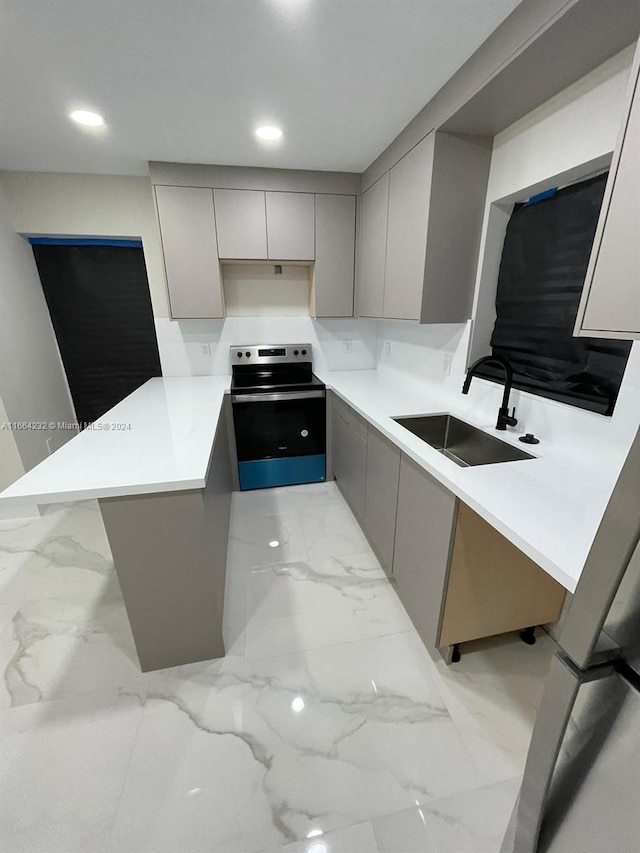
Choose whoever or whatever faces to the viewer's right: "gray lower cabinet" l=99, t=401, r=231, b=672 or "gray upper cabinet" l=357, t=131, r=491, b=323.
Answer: the gray lower cabinet

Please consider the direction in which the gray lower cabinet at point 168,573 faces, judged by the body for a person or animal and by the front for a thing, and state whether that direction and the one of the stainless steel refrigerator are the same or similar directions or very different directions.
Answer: very different directions

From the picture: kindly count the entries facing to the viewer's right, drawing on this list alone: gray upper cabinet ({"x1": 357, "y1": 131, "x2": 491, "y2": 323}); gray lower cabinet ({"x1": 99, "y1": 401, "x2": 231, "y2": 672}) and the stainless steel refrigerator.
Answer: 1

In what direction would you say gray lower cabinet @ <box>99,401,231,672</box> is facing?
to the viewer's right

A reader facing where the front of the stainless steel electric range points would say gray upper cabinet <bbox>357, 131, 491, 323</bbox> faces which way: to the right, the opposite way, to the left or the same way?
to the right

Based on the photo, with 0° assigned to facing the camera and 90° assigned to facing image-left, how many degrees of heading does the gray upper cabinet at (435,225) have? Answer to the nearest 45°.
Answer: approximately 45°

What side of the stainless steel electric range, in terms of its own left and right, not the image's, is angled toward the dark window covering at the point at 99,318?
right

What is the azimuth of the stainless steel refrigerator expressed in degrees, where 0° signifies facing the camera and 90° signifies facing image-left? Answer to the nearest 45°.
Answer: approximately 45°

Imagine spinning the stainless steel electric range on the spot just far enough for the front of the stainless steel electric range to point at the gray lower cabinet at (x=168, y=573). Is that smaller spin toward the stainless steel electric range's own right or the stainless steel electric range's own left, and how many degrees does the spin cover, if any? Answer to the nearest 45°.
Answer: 0° — it already faces it

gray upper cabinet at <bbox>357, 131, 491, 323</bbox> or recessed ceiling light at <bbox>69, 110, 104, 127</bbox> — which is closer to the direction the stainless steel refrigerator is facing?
the recessed ceiling light

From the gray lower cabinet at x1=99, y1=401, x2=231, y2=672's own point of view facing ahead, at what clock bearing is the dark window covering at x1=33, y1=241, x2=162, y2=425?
The dark window covering is roughly at 9 o'clock from the gray lower cabinet.
